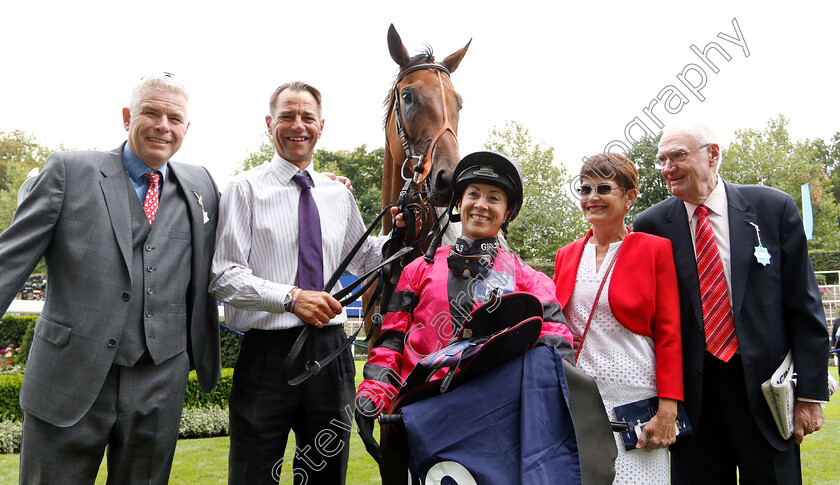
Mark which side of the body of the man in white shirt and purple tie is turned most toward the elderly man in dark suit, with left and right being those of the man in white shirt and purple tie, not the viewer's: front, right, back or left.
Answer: left

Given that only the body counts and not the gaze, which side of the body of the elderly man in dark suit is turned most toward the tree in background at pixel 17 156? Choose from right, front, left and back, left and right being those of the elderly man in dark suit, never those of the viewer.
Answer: right

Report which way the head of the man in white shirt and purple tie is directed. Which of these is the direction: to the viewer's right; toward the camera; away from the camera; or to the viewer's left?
toward the camera

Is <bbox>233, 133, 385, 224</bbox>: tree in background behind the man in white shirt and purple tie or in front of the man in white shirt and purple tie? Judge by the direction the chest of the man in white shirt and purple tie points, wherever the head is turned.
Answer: behind

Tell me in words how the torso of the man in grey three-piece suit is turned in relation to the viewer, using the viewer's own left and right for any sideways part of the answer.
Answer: facing the viewer and to the right of the viewer

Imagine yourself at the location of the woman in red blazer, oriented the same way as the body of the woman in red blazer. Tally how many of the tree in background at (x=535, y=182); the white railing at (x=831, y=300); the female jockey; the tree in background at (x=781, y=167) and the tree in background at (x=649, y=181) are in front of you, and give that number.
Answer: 1

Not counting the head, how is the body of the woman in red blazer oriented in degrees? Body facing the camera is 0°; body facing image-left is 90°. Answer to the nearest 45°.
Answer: approximately 45°

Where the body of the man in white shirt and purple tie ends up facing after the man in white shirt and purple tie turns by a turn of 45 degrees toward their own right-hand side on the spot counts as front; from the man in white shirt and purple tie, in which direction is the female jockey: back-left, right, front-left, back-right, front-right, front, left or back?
left

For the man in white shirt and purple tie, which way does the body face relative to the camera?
toward the camera

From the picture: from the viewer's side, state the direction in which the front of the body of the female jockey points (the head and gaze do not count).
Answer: toward the camera

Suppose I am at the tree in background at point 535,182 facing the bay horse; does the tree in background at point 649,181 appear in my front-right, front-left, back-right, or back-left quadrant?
back-left

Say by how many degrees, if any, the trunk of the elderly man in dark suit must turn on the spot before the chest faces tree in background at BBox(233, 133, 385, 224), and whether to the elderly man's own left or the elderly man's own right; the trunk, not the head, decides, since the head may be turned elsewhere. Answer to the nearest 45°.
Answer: approximately 90° to the elderly man's own right
